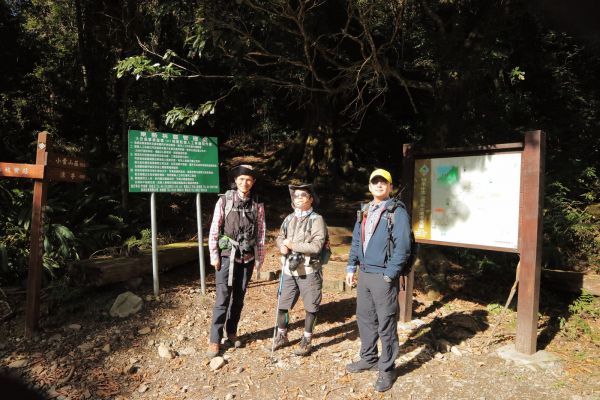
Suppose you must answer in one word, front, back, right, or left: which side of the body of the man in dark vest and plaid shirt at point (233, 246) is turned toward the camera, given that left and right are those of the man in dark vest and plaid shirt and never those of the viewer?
front

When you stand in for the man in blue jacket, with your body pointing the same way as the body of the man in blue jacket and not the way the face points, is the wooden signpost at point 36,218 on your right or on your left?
on your right

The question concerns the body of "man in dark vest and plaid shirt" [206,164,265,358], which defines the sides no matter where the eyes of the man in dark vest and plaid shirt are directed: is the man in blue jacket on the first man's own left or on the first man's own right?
on the first man's own left

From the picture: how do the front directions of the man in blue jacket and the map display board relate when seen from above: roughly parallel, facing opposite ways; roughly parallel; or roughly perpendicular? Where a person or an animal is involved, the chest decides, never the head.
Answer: roughly parallel

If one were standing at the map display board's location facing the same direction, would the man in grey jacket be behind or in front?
in front

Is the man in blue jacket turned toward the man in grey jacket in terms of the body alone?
no

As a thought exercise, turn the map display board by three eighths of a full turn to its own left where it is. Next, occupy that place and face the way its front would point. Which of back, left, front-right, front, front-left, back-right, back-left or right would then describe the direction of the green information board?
back

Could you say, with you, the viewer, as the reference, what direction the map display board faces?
facing the viewer and to the left of the viewer

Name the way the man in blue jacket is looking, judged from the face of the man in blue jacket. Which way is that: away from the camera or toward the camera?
toward the camera

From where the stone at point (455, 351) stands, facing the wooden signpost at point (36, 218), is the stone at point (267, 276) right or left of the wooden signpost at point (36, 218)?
right

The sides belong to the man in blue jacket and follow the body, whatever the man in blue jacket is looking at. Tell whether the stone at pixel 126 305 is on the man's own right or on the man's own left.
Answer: on the man's own right

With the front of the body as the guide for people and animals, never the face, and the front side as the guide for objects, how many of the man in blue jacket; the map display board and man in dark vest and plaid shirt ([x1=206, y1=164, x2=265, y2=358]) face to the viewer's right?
0

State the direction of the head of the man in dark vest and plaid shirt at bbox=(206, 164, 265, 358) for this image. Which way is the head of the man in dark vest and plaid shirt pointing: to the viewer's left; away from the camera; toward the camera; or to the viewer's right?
toward the camera

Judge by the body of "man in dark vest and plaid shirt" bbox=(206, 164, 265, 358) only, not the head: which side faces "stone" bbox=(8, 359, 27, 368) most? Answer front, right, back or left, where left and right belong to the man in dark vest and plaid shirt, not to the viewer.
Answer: right

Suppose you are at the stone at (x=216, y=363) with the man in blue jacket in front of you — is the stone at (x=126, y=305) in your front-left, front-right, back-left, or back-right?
back-left

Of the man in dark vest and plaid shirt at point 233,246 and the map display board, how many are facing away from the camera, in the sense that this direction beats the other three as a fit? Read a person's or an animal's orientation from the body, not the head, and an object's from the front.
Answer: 0

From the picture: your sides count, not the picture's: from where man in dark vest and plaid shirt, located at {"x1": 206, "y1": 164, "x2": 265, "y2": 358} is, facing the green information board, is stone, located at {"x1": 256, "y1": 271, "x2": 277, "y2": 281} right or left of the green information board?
right

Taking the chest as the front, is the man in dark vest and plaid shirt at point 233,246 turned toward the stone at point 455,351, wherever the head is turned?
no
